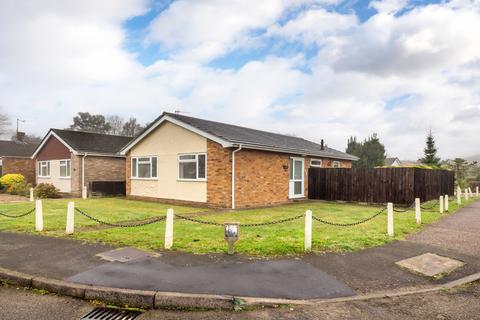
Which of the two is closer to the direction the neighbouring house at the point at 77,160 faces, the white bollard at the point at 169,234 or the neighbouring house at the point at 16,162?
the white bollard

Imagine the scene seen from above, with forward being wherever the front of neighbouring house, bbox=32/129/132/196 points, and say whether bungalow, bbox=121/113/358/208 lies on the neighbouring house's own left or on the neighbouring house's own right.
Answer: on the neighbouring house's own left

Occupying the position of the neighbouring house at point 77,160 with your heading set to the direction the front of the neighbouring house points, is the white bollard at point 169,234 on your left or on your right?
on your left
